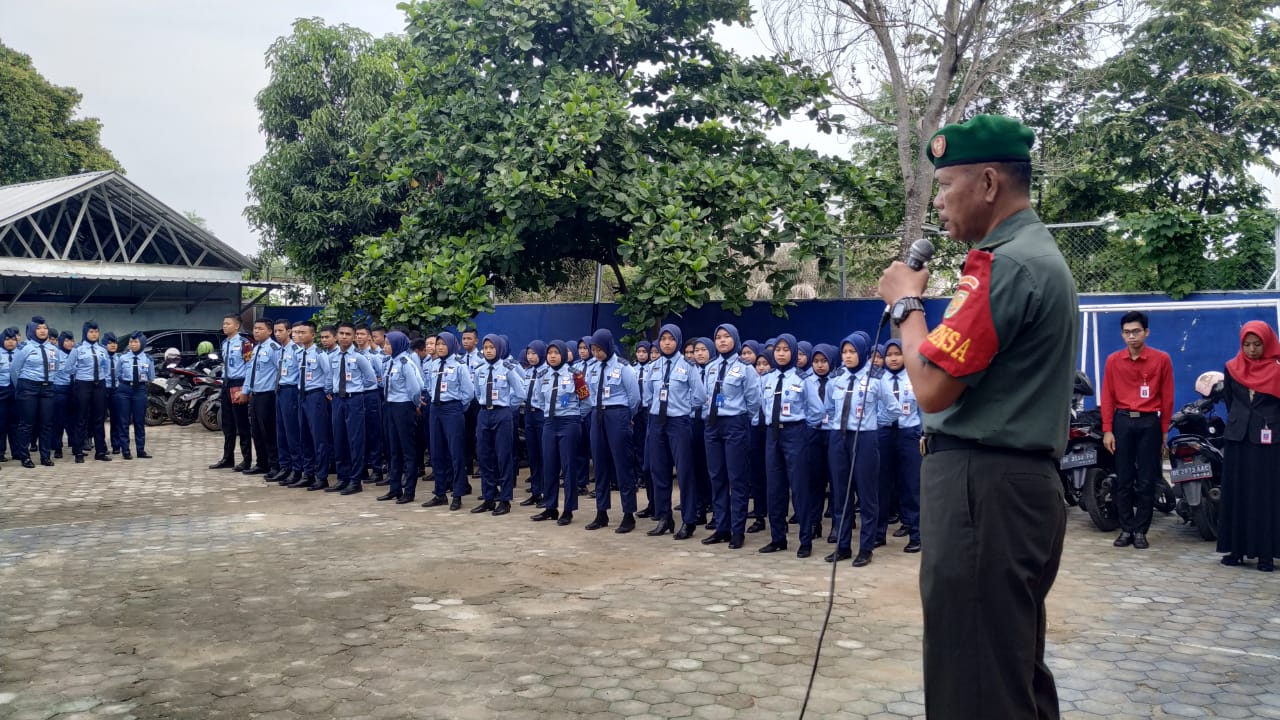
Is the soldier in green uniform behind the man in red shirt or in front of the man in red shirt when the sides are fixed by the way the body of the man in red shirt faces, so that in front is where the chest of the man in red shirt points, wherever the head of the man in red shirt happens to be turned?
in front

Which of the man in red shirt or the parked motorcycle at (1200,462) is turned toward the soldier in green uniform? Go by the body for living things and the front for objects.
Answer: the man in red shirt

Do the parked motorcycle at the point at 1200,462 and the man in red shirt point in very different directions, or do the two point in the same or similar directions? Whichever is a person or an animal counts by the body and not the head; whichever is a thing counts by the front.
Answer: very different directions

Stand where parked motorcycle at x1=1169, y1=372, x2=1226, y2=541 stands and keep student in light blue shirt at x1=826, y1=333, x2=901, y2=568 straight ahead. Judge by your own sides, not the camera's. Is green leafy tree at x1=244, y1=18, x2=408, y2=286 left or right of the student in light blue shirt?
right

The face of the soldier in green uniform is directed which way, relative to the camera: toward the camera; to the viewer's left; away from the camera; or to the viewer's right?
to the viewer's left

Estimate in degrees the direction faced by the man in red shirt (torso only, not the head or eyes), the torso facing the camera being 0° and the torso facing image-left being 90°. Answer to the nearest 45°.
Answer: approximately 0°

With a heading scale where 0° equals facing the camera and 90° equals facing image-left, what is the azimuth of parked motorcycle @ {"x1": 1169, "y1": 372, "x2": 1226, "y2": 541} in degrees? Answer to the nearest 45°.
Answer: approximately 180°

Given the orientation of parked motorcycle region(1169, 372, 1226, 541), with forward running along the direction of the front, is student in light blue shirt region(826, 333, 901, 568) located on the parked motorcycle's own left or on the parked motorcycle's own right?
on the parked motorcycle's own left
